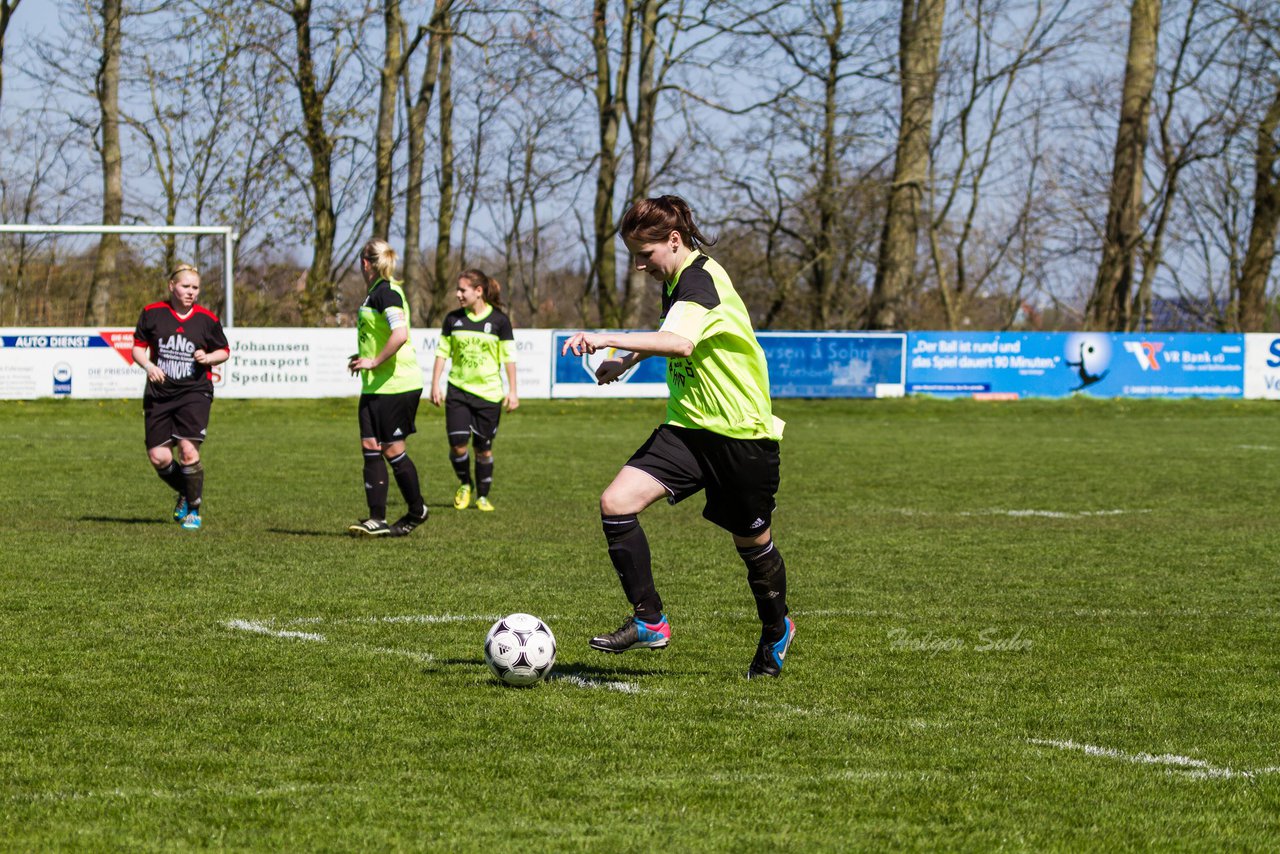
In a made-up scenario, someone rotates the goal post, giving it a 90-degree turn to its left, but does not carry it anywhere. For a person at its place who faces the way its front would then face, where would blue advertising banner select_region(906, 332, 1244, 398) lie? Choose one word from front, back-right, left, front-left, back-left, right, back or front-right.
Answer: front

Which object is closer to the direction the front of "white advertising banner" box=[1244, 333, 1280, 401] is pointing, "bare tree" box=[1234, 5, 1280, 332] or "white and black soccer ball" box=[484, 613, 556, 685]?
the white and black soccer ball

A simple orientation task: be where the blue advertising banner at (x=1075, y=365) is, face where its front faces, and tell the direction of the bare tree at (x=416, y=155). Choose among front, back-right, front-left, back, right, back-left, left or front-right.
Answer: right

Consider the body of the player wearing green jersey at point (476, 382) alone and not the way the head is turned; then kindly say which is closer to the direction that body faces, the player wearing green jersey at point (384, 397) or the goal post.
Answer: the player wearing green jersey

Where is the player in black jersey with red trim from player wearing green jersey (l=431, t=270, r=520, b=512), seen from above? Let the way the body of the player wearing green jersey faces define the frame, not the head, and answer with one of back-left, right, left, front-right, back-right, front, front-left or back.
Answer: front-right

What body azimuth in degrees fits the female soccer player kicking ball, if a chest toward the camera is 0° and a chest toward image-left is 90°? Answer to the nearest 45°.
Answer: approximately 90°

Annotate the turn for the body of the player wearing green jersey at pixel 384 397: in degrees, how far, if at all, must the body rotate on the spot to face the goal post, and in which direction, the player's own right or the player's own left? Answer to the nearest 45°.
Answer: approximately 90° to the player's own right

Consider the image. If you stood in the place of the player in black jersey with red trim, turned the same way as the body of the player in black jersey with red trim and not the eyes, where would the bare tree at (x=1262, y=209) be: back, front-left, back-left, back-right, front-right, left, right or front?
back-left

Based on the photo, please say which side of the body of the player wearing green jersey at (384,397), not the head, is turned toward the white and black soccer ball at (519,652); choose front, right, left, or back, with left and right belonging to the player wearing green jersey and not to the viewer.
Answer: left

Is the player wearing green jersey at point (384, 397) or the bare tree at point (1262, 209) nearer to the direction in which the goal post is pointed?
the player wearing green jersey

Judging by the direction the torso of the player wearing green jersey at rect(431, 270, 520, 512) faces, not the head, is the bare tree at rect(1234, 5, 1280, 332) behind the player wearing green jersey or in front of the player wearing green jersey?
behind

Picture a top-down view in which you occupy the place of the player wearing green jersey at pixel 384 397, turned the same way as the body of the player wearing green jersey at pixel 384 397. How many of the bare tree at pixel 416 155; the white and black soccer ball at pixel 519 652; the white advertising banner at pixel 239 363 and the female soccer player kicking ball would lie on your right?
2

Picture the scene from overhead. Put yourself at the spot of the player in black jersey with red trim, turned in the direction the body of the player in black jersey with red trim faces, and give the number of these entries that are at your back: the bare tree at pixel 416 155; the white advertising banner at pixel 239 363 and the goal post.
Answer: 3
